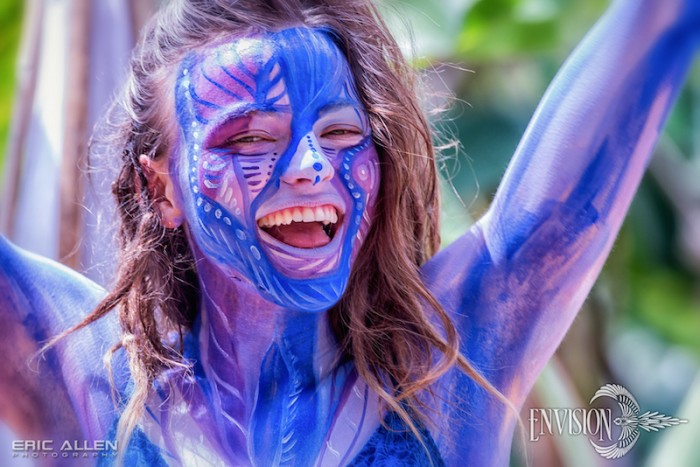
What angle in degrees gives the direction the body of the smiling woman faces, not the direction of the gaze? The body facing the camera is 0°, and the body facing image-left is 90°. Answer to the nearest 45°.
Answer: approximately 0°
